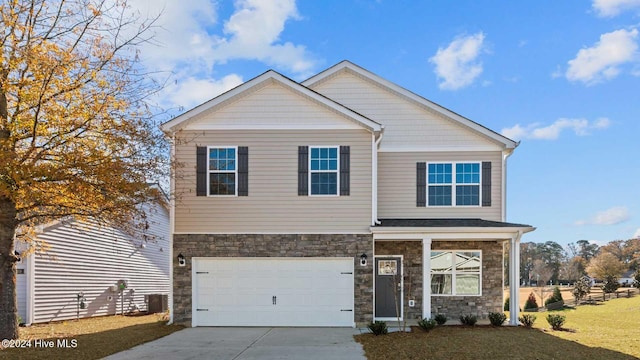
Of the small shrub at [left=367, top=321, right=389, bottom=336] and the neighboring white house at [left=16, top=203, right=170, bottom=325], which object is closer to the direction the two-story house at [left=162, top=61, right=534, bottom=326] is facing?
the small shrub

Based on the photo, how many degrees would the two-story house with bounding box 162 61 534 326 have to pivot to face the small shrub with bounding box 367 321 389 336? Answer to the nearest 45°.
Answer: approximately 45° to its left

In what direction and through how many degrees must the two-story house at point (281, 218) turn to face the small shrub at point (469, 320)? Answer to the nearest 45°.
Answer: approximately 90° to its left

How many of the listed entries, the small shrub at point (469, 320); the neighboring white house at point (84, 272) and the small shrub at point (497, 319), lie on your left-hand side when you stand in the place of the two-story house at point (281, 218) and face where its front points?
2

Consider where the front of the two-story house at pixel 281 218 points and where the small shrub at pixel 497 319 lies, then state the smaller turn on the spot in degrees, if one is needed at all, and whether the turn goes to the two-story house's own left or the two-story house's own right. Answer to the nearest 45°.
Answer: approximately 90° to the two-story house's own left

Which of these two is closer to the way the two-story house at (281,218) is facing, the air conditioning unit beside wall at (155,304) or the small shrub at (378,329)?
the small shrub

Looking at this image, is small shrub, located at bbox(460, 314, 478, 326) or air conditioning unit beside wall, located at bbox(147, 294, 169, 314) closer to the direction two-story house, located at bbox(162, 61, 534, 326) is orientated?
the small shrub
